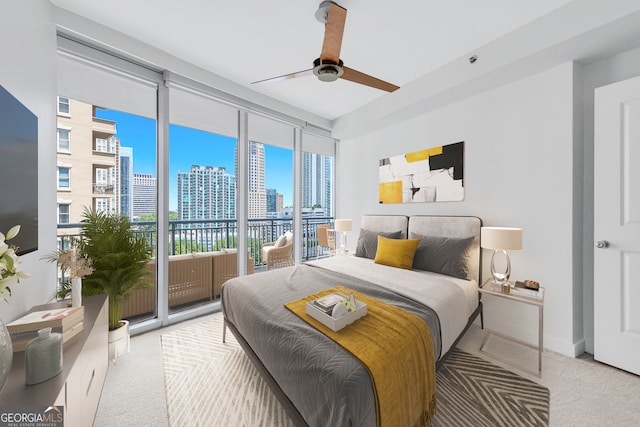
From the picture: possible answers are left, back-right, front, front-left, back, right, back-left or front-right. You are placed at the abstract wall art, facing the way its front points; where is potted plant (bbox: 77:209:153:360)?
front

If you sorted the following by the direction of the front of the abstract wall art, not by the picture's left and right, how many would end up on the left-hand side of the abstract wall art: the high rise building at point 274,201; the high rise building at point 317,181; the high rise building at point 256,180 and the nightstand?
1

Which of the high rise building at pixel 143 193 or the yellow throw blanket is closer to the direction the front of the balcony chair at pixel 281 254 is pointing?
the high rise building

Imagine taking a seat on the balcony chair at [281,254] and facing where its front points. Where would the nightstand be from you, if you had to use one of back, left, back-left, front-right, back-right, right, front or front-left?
left

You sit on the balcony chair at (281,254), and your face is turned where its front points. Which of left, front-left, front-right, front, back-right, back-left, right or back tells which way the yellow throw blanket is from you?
front-left

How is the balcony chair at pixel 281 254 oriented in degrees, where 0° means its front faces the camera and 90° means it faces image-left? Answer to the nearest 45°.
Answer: approximately 45°

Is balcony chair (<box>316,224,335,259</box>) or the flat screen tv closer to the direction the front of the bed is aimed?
the flat screen tv

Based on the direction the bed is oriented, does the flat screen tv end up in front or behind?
in front

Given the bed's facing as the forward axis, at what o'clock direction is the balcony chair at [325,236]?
The balcony chair is roughly at 4 o'clock from the bed.

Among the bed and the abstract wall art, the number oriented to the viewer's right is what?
0

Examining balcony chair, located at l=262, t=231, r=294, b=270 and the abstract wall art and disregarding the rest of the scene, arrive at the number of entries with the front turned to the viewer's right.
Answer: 0

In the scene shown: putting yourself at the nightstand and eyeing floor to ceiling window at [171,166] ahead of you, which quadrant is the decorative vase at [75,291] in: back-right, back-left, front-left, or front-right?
front-left

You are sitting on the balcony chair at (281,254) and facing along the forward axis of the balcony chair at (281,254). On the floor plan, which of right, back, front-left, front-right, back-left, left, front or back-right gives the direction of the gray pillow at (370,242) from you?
left

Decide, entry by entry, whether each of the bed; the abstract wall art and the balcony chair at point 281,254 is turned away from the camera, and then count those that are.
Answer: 0

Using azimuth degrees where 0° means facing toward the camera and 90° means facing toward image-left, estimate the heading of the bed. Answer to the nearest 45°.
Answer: approximately 45°

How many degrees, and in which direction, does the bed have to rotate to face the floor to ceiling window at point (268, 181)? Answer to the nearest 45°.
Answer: approximately 90° to its right
